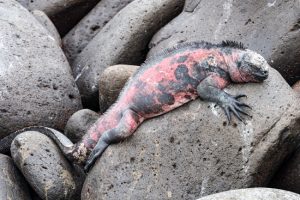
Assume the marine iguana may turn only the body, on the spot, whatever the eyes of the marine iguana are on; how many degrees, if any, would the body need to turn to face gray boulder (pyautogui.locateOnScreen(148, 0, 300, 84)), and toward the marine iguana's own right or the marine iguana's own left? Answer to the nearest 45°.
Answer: approximately 45° to the marine iguana's own left

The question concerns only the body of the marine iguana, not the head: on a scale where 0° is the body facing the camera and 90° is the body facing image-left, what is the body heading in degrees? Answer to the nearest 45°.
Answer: approximately 270°

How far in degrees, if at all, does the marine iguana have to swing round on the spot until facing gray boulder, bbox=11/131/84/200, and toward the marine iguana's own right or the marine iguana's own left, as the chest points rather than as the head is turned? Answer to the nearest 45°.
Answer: approximately 180°

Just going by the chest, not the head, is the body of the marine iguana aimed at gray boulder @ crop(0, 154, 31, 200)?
no

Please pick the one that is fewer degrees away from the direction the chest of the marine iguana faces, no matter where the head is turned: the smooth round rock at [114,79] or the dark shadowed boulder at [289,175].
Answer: the dark shadowed boulder

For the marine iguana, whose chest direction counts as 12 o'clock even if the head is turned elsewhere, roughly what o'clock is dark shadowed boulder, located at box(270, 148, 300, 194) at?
The dark shadowed boulder is roughly at 1 o'clock from the marine iguana.

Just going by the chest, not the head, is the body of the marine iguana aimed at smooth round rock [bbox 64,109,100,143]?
no

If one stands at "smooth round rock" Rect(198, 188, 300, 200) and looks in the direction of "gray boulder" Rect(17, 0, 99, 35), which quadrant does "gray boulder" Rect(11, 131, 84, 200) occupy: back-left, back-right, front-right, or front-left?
front-left

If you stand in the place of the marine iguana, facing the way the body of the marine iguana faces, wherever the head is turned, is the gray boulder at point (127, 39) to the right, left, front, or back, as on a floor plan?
left

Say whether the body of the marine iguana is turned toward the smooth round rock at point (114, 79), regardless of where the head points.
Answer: no

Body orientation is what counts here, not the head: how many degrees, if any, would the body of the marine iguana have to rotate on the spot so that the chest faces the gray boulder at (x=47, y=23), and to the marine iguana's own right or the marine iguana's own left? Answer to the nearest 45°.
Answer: approximately 135° to the marine iguana's own left

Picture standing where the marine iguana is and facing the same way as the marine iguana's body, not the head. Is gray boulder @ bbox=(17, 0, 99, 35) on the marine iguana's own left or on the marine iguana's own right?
on the marine iguana's own left
